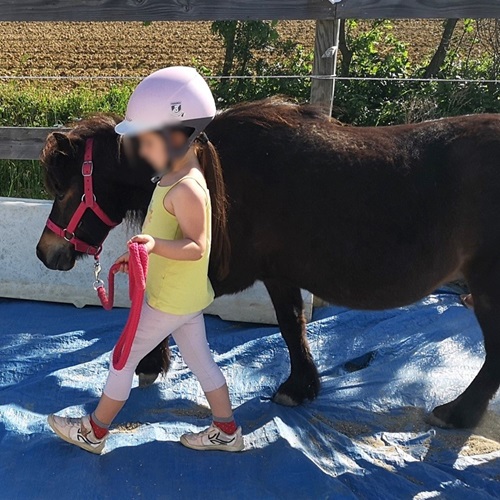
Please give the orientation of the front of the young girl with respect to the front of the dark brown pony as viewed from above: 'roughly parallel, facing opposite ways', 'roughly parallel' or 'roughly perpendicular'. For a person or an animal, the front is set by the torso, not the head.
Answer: roughly parallel

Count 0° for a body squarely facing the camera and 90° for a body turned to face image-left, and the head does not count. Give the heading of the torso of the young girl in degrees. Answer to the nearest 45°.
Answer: approximately 90°

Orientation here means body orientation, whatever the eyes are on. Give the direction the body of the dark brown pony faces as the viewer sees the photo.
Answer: to the viewer's left

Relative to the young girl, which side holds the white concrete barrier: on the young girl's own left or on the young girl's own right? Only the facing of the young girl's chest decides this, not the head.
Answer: on the young girl's own right

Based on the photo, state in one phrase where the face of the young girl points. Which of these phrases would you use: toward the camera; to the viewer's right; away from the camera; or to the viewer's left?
to the viewer's left

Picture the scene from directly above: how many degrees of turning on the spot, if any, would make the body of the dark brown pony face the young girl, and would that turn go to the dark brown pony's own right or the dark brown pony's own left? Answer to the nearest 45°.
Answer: approximately 45° to the dark brown pony's own left

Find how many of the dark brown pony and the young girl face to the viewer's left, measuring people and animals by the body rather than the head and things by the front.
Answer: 2

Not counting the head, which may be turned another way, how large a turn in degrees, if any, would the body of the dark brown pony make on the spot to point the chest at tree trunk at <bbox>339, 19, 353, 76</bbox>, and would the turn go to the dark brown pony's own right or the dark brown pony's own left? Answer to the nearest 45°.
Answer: approximately 90° to the dark brown pony's own right

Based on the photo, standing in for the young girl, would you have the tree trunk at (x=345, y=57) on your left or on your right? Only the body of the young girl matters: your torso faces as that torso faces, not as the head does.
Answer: on your right

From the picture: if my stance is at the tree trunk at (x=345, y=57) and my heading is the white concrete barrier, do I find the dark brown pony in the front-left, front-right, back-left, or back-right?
front-left

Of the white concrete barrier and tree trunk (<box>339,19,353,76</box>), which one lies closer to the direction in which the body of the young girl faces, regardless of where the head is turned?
the white concrete barrier
